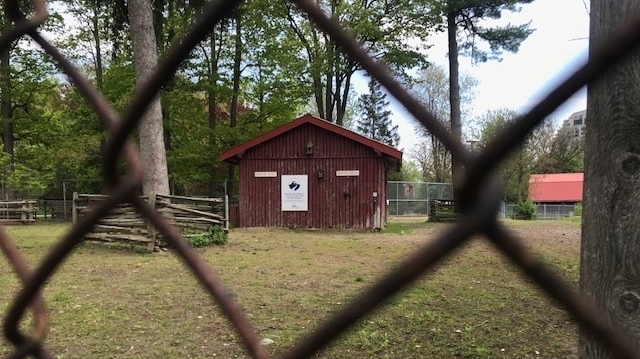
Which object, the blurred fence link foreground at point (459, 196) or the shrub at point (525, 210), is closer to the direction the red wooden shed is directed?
the blurred fence link foreground

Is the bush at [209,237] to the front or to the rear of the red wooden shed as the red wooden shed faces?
to the front

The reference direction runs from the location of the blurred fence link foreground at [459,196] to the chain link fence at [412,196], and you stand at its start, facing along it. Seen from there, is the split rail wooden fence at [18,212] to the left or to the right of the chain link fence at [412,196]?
left

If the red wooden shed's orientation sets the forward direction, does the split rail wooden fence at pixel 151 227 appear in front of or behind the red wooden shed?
in front

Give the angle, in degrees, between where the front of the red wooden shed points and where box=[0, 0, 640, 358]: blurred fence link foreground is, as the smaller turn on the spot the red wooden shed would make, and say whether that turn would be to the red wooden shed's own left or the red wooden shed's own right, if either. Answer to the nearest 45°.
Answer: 0° — it already faces it

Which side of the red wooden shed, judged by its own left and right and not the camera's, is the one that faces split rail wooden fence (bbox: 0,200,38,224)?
right

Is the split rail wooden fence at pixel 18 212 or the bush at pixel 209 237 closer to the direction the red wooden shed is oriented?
the bush

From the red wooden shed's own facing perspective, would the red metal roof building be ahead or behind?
behind

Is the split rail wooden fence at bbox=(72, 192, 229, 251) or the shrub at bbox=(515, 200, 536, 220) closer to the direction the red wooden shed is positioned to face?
the split rail wooden fence

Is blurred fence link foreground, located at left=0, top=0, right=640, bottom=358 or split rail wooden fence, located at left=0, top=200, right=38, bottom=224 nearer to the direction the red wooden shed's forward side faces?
the blurred fence link foreground

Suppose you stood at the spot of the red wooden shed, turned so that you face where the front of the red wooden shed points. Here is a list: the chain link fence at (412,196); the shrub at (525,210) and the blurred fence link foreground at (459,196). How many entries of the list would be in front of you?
1

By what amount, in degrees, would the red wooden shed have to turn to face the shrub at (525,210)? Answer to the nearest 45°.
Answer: approximately 135° to its left

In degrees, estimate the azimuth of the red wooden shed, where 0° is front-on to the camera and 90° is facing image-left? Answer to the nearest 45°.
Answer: approximately 0°
